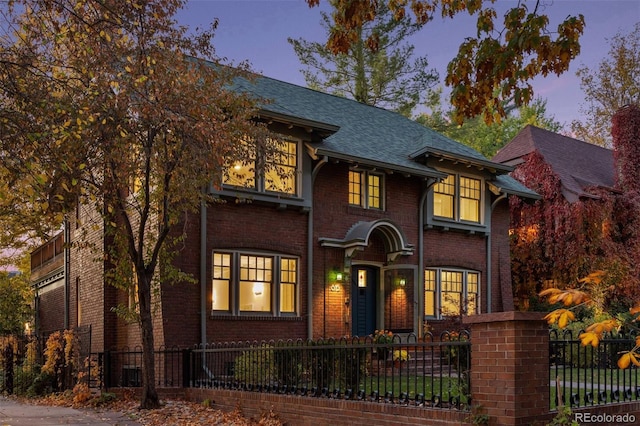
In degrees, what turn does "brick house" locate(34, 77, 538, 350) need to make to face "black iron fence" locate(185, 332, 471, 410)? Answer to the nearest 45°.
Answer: approximately 45° to its right

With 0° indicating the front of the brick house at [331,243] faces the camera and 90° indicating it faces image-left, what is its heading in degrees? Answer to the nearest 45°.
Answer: approximately 315°

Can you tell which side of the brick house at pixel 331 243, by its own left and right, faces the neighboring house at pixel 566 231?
left
